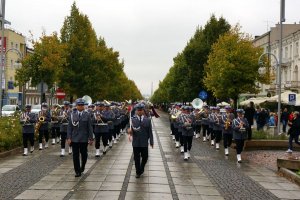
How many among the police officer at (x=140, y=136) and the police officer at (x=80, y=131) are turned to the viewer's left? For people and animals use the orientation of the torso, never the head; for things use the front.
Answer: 0

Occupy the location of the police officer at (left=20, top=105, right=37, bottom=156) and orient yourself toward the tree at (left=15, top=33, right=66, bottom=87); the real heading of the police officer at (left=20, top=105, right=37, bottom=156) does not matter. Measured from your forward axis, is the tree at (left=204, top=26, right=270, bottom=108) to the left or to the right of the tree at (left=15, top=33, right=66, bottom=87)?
right

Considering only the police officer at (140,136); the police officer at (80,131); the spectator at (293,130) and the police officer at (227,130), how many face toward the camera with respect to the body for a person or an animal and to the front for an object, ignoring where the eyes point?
3

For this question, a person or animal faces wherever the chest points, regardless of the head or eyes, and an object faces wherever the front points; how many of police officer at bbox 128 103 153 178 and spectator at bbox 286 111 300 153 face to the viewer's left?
1

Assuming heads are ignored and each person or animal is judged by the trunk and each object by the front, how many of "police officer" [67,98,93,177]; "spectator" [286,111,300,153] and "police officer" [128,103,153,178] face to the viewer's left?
1

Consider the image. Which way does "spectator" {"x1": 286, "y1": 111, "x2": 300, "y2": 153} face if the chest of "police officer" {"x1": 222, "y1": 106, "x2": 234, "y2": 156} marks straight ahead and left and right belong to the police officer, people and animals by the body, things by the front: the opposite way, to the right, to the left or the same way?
to the right

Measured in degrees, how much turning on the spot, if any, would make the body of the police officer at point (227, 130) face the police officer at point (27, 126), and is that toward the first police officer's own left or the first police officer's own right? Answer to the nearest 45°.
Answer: approximately 90° to the first police officer's own right

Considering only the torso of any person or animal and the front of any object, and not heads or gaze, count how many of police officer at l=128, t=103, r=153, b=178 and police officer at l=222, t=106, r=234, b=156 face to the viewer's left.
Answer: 0

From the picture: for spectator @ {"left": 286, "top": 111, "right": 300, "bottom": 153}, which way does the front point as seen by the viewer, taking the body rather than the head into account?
to the viewer's left

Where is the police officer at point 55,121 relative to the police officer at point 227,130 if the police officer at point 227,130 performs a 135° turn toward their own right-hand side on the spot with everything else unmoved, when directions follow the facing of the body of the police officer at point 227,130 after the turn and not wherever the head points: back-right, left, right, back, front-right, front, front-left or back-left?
front-left

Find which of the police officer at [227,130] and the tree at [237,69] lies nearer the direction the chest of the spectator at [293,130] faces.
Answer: the police officer

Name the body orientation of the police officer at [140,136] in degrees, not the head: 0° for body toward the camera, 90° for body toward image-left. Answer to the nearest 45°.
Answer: approximately 0°

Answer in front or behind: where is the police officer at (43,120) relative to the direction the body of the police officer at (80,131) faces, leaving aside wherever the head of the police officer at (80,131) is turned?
behind
